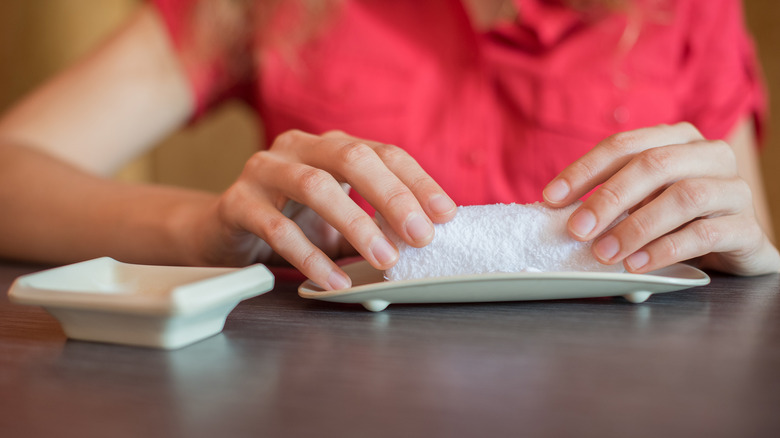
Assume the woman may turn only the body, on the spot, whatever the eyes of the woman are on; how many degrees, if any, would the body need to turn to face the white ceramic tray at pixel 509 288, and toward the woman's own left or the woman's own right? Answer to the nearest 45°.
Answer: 0° — they already face it

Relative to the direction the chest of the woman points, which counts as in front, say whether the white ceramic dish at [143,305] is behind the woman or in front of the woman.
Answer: in front

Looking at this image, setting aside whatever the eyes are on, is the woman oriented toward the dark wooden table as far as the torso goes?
yes

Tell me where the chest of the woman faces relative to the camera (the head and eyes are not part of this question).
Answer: toward the camera
